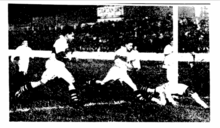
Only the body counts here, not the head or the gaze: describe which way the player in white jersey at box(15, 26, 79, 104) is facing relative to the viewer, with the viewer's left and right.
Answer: facing to the right of the viewer

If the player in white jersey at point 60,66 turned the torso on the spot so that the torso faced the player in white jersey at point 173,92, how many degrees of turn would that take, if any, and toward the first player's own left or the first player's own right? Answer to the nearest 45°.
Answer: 0° — they already face them

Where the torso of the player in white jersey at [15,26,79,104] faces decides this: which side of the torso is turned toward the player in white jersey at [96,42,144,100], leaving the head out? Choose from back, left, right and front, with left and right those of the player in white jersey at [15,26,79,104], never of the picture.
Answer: front
